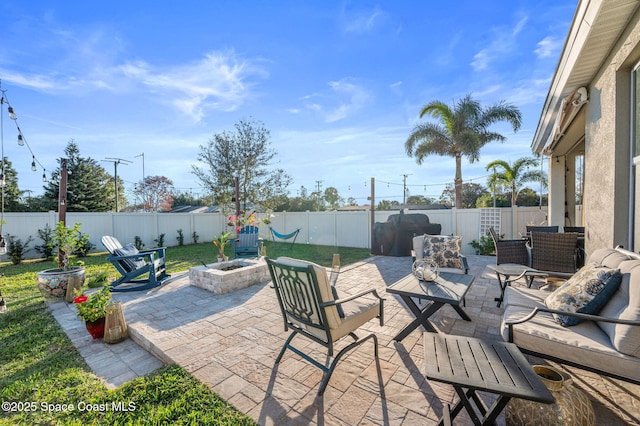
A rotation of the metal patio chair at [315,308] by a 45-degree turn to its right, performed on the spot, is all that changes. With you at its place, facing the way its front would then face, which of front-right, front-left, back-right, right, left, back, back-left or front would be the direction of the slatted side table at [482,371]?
front-right

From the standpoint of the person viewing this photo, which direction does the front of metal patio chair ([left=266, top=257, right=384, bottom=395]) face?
facing away from the viewer and to the right of the viewer

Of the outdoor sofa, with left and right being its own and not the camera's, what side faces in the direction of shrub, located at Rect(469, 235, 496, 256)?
right

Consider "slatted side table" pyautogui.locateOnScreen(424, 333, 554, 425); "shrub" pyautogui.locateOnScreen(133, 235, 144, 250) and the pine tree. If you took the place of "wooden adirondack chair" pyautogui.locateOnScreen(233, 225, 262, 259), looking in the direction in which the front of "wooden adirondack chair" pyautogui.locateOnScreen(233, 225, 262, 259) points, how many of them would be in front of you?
1

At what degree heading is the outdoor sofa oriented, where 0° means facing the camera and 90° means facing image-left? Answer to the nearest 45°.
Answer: approximately 90°

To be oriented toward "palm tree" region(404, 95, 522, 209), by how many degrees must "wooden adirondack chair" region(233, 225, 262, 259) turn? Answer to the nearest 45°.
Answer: approximately 90° to its left

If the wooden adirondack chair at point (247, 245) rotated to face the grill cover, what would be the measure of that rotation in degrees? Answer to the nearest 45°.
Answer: approximately 90° to its left
